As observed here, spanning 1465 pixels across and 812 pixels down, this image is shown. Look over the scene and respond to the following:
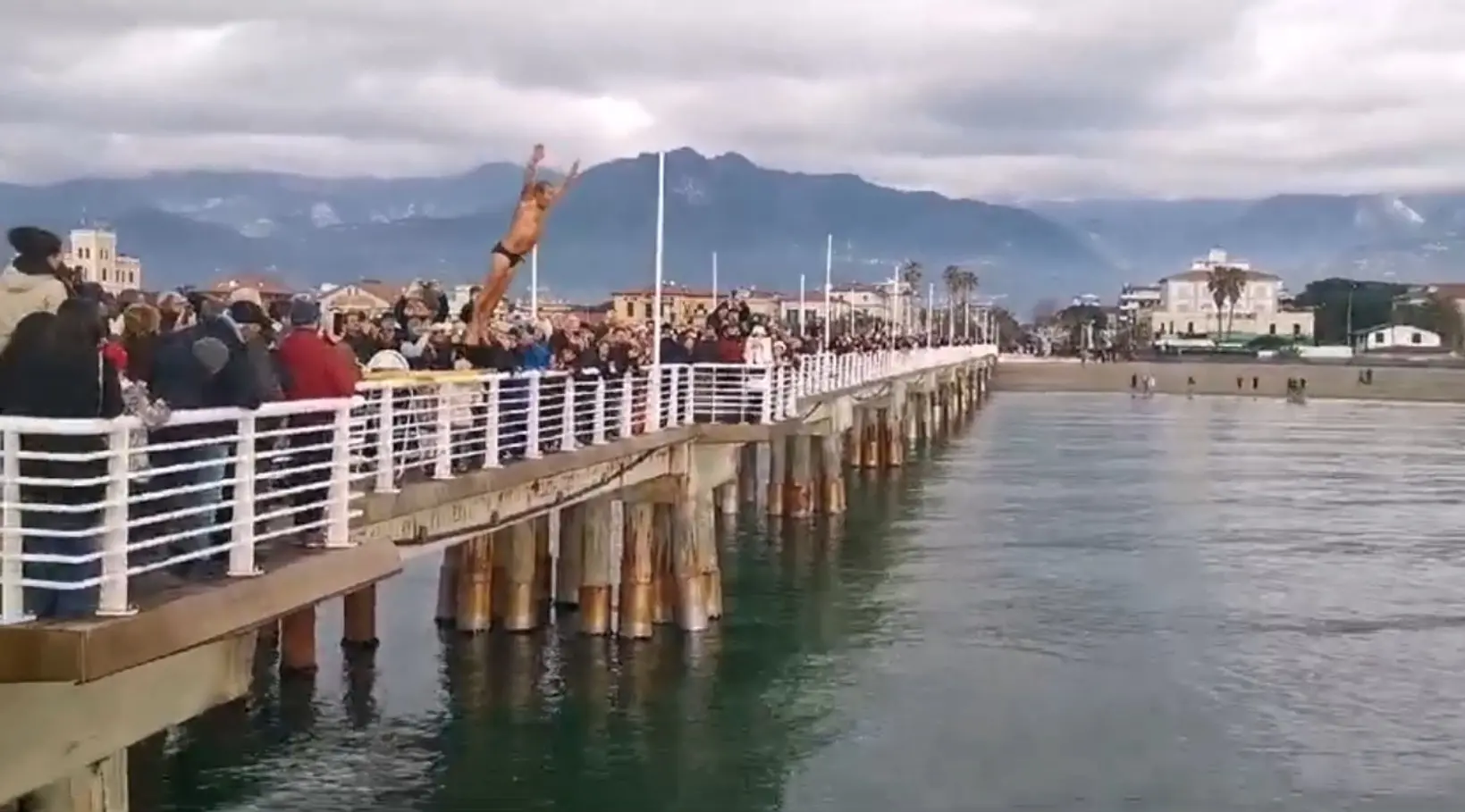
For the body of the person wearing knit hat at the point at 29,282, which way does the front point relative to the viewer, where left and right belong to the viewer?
facing away from the viewer and to the right of the viewer

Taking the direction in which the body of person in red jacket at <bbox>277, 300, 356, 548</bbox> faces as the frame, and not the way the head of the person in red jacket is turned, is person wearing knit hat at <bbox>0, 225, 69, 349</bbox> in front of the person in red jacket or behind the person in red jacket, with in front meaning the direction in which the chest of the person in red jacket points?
behind

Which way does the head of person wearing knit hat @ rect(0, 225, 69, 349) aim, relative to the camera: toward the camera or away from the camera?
away from the camera

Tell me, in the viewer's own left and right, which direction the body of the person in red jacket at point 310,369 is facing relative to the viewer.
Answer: facing away from the viewer and to the right of the viewer

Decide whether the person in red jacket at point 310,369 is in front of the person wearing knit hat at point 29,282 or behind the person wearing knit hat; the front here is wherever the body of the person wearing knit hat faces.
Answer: in front
